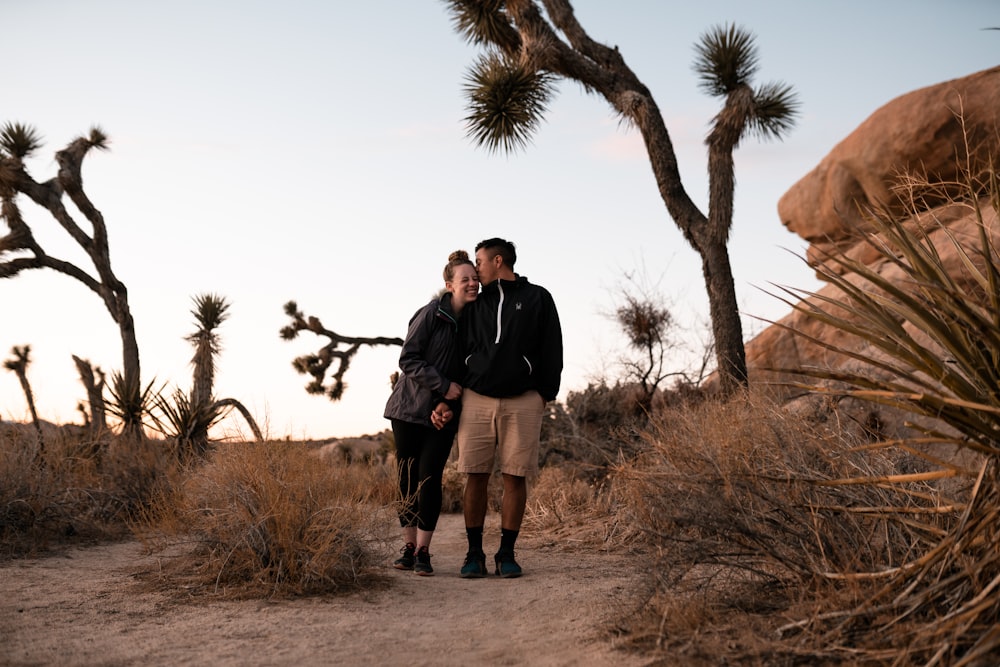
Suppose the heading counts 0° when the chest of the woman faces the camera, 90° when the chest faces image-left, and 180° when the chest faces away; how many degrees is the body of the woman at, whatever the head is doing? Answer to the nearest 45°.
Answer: approximately 315°

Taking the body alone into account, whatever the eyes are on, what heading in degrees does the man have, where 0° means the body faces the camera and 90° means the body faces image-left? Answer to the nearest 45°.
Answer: approximately 0°

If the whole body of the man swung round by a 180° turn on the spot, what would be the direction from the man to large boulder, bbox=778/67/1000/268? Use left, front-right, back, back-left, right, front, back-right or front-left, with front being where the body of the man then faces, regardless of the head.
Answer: front-right

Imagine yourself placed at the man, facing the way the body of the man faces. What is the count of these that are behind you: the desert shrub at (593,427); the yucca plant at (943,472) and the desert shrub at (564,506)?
2

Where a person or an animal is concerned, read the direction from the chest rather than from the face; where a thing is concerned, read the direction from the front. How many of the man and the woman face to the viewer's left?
0

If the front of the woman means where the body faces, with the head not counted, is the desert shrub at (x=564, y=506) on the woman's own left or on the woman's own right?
on the woman's own left

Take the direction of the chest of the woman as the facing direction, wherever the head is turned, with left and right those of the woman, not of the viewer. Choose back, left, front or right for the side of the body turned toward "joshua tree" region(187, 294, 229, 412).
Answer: back

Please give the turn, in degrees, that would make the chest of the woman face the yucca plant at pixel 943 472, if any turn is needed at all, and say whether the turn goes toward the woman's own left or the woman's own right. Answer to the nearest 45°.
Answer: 0° — they already face it

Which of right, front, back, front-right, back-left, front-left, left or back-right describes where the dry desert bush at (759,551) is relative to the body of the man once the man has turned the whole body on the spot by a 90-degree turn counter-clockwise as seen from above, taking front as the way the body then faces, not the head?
front-right

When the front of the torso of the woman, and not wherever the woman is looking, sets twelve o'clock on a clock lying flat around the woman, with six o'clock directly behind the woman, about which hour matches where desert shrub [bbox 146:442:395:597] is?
The desert shrub is roughly at 4 o'clock from the woman.

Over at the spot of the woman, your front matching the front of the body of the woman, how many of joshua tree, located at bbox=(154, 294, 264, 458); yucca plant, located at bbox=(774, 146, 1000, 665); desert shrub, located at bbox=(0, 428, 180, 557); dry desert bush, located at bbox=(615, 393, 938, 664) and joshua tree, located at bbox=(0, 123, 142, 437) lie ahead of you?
2
